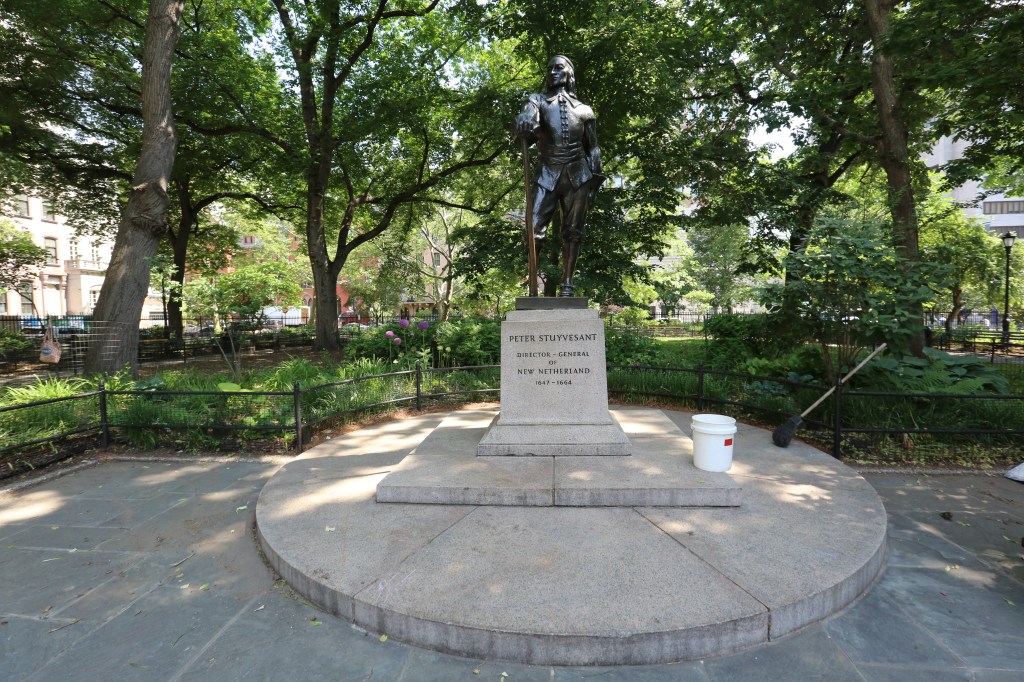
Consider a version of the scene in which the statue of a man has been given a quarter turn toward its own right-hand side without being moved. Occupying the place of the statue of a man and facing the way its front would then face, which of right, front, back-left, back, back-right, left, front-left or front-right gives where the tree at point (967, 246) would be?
back-right

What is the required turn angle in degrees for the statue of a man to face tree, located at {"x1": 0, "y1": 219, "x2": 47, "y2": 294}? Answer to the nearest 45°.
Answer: approximately 135° to its right

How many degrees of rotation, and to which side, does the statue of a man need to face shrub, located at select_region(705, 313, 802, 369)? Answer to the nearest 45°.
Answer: approximately 135° to its left

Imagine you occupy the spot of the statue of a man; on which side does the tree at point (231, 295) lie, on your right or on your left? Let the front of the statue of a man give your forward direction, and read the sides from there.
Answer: on your right

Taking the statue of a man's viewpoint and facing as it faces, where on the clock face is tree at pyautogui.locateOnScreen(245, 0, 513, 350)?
The tree is roughly at 5 o'clock from the statue of a man.

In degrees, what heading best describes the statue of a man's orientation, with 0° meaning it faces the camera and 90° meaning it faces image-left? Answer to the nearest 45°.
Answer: approximately 0°

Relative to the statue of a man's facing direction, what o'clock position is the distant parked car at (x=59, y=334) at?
The distant parked car is roughly at 4 o'clock from the statue of a man.

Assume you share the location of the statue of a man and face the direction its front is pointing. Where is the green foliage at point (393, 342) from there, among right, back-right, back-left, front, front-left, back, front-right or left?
back-right
